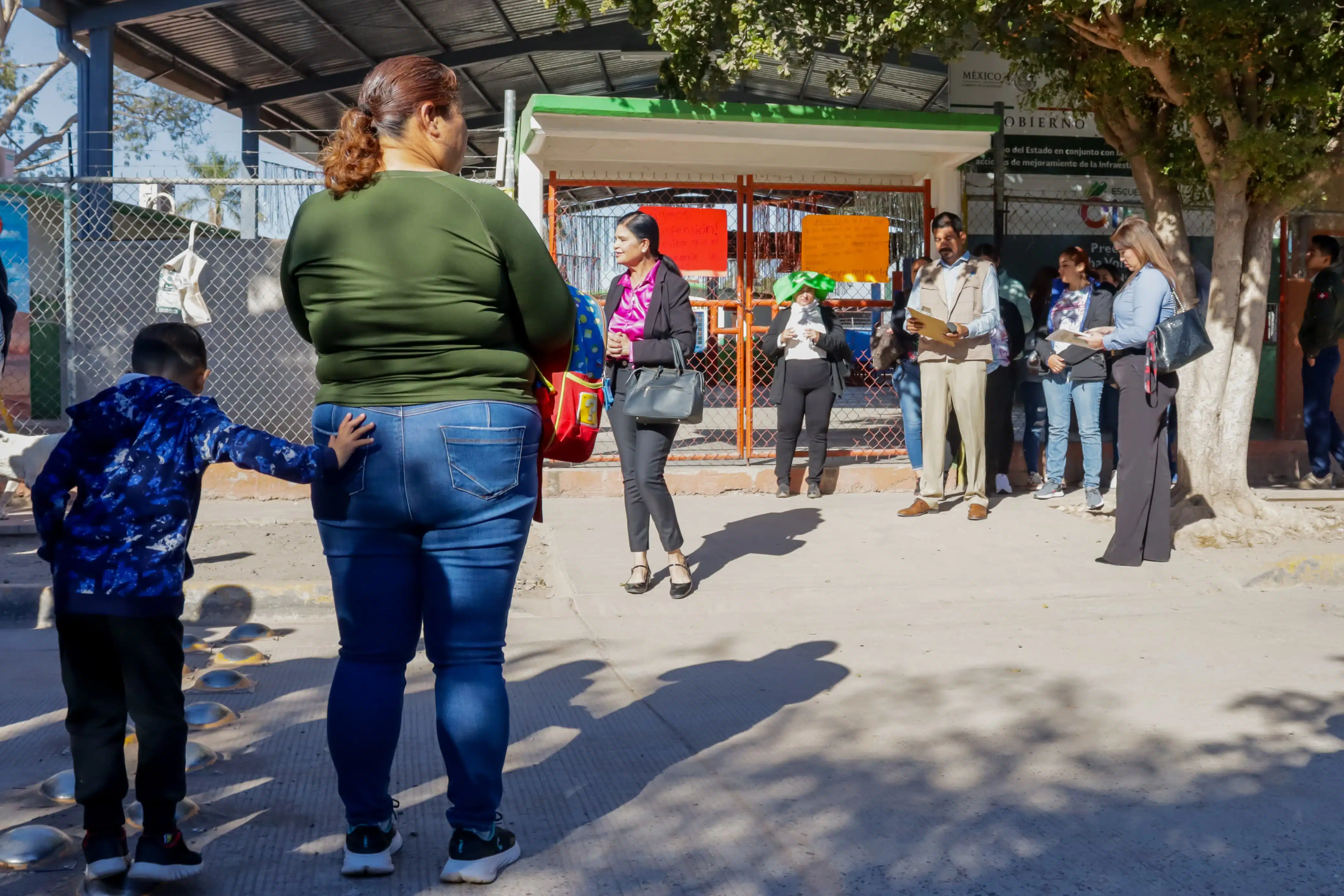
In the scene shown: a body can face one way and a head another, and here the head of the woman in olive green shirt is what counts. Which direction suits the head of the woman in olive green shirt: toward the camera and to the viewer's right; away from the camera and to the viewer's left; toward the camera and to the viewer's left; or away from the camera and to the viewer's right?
away from the camera and to the viewer's right

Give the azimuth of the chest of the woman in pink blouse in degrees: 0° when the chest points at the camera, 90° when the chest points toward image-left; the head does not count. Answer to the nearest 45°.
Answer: approximately 45°

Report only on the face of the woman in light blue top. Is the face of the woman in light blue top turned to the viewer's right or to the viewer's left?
to the viewer's left

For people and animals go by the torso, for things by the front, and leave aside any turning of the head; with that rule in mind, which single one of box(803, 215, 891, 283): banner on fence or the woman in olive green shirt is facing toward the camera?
the banner on fence

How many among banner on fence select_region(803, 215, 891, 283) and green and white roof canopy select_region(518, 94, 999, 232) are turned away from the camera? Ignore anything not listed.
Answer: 0

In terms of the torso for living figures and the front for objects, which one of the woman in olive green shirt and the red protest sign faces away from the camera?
the woman in olive green shirt

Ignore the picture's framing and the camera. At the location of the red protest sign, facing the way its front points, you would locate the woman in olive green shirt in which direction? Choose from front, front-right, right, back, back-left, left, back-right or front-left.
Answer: front

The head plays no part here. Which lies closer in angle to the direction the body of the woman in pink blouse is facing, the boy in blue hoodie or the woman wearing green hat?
the boy in blue hoodie

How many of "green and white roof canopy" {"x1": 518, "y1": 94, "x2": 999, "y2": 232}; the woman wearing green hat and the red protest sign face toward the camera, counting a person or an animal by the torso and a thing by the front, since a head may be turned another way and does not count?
3

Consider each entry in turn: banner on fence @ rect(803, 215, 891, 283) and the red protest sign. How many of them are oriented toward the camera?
2

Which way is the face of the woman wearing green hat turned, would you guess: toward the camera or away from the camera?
toward the camera

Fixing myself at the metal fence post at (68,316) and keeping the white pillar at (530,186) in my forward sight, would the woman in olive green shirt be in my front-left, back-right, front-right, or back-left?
front-right

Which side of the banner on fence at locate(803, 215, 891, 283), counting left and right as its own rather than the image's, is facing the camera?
front

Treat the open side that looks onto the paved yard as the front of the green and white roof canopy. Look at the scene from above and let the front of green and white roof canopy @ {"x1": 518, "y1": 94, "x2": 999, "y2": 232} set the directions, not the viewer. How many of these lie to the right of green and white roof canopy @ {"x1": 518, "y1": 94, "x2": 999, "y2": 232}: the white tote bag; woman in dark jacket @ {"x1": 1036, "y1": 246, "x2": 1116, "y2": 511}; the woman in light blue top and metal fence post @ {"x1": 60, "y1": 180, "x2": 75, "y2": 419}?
2

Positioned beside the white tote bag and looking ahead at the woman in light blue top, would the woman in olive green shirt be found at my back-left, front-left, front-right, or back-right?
front-right

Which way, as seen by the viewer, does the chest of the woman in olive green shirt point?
away from the camera

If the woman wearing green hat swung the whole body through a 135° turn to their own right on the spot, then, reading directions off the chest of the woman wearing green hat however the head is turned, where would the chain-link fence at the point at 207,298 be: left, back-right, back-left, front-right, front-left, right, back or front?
front-left
